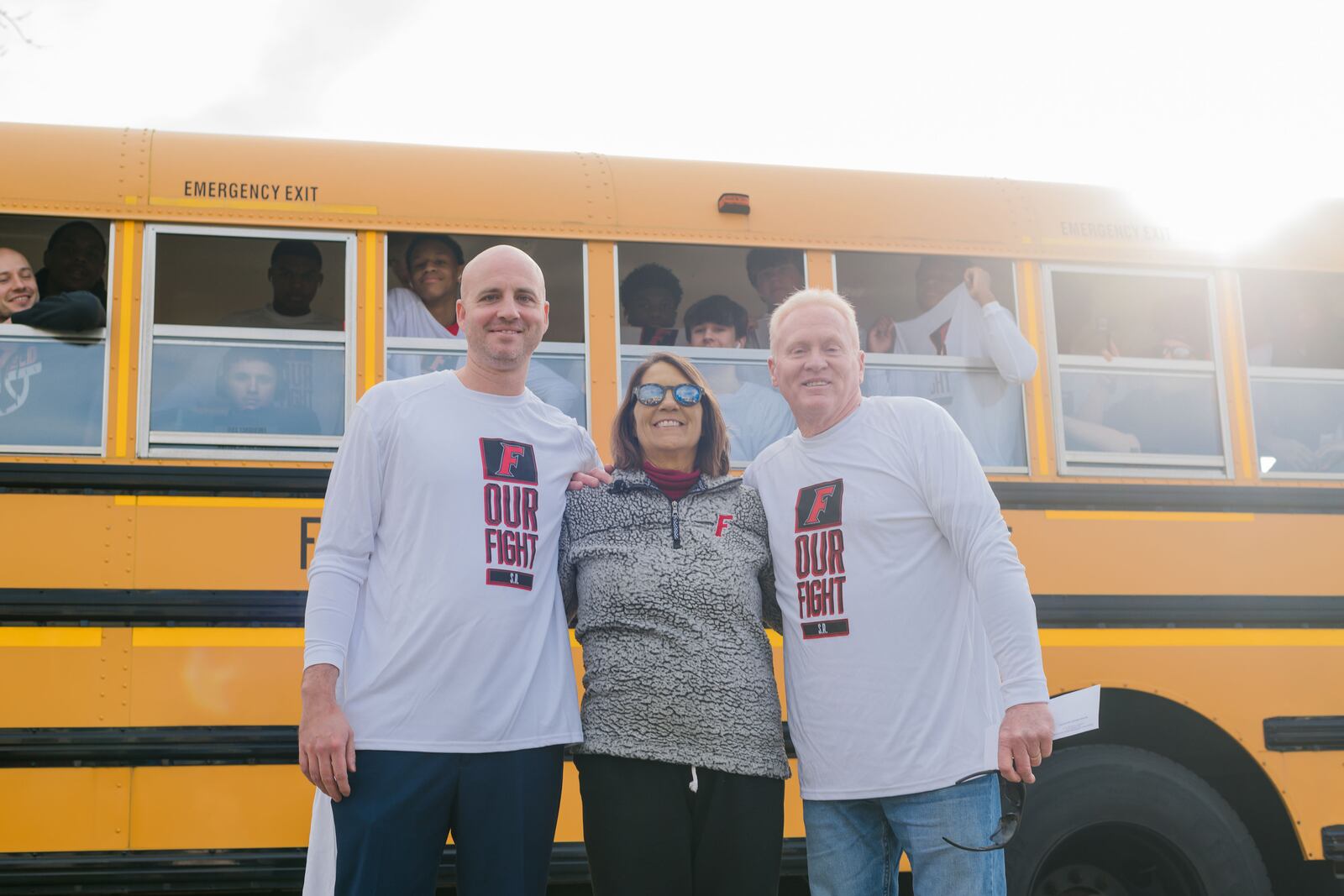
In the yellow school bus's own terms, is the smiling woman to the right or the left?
on its left

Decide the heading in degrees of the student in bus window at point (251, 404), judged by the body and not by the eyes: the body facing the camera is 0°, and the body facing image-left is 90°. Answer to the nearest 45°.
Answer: approximately 0°

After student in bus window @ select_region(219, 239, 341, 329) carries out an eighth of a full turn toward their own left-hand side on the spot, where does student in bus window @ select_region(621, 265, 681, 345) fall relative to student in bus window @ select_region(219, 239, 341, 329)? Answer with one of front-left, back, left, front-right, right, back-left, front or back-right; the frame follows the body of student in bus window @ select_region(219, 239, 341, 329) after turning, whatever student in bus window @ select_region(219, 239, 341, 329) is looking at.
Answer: front-left

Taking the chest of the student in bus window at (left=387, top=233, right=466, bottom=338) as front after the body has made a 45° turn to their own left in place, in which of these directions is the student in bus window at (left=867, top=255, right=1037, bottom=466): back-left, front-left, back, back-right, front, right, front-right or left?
front-left

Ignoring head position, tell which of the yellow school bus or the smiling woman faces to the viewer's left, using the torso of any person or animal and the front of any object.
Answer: the yellow school bus

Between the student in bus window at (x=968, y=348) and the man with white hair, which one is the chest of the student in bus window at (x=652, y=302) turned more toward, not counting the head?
the man with white hair

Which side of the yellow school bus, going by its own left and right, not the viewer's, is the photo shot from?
left
